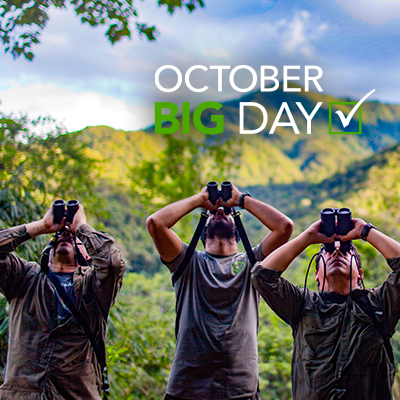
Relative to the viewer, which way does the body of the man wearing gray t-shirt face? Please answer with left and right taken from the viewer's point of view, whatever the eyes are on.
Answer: facing the viewer

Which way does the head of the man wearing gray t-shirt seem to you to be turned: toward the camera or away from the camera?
toward the camera
